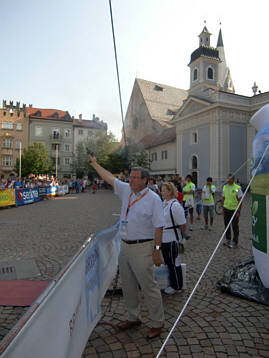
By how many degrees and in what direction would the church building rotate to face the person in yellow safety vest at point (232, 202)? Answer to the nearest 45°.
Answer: approximately 45° to its left

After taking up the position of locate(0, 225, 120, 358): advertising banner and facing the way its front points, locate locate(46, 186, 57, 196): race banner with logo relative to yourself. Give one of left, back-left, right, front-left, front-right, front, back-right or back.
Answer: back-left

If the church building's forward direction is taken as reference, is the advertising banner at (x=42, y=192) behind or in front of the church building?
in front

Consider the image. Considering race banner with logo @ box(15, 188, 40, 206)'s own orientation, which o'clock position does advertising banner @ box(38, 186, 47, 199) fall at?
The advertising banner is roughly at 8 o'clock from the race banner with logo.

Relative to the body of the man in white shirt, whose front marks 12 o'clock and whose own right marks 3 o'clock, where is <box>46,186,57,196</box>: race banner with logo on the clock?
The race banner with logo is roughly at 4 o'clock from the man in white shirt.

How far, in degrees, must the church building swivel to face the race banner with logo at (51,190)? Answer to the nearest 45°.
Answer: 0° — it already faces it

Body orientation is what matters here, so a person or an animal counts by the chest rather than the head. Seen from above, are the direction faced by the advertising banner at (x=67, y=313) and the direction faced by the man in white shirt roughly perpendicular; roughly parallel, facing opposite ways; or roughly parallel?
roughly perpendicular

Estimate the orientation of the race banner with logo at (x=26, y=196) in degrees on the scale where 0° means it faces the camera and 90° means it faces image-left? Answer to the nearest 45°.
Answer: approximately 315°

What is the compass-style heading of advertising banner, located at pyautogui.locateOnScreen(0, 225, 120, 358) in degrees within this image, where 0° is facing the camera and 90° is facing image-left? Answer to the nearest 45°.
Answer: approximately 315°

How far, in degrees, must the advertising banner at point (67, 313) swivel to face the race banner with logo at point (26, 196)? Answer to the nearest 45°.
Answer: approximately 135° to its left

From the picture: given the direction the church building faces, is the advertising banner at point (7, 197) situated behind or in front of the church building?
in front

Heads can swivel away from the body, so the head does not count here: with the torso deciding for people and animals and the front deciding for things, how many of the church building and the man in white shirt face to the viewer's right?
0
